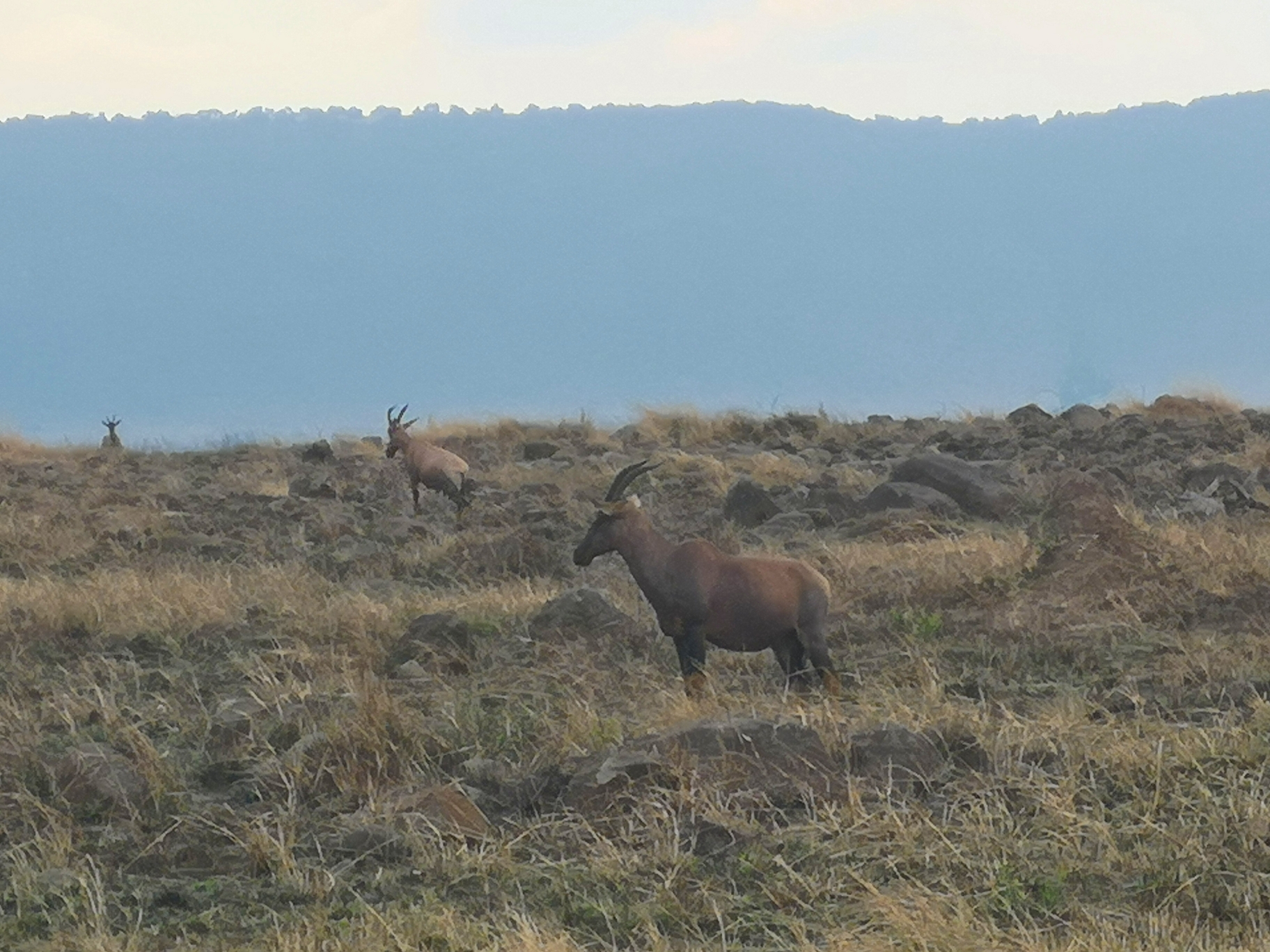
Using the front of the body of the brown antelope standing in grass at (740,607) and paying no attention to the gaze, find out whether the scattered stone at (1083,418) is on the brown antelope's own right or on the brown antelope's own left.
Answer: on the brown antelope's own right

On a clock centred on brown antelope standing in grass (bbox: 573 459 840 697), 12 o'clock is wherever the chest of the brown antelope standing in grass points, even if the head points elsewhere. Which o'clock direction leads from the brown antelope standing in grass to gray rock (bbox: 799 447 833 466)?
The gray rock is roughly at 3 o'clock from the brown antelope standing in grass.

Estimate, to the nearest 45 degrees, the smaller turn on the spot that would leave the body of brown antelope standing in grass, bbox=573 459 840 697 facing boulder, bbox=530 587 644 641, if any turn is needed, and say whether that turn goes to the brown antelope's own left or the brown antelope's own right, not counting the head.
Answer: approximately 45° to the brown antelope's own right

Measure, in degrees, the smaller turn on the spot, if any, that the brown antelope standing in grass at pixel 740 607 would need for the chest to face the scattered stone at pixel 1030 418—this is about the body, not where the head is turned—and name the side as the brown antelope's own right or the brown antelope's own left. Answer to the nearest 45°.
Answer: approximately 90° to the brown antelope's own right

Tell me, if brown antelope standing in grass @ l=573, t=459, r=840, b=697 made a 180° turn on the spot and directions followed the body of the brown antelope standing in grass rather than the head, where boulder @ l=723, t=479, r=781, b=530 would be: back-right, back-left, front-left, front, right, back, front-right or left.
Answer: left

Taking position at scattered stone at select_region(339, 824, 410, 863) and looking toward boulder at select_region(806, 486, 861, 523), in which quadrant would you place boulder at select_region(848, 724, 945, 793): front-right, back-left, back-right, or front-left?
front-right

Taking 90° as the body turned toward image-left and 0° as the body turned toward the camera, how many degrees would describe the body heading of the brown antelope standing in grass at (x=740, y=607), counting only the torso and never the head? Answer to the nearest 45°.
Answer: approximately 90°

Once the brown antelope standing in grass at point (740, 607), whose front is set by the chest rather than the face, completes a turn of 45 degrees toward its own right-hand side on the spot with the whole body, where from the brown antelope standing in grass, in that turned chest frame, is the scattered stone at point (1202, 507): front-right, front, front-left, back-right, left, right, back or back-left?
right

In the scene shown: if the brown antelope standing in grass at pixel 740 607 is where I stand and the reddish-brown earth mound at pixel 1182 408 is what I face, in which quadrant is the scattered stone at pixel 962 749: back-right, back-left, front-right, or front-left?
back-right

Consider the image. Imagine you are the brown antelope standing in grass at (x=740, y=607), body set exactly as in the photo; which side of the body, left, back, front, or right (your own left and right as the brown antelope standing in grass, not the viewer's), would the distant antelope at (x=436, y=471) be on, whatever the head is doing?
right

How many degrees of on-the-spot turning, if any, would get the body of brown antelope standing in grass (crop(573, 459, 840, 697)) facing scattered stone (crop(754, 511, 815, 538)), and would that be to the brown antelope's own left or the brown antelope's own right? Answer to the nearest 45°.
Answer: approximately 90° to the brown antelope's own right

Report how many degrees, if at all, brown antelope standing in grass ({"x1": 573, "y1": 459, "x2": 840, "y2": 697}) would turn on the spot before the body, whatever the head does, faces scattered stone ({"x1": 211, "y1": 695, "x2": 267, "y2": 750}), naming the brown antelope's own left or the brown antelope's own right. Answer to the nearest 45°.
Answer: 0° — it already faces it

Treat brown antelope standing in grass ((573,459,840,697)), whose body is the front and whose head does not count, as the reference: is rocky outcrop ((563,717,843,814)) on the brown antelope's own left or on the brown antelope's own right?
on the brown antelope's own left

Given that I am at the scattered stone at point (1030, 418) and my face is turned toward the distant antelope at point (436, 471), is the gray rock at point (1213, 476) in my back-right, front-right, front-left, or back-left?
front-left

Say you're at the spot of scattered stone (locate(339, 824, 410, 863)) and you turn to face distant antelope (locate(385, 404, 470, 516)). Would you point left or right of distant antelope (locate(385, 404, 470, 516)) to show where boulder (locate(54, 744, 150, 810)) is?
left

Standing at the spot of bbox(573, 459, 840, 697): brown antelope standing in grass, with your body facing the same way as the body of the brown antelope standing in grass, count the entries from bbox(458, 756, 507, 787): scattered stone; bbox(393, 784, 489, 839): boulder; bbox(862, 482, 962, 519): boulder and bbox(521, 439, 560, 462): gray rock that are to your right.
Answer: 2

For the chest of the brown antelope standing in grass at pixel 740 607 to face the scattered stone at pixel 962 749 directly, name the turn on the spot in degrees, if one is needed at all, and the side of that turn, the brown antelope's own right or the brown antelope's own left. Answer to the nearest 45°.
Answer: approximately 135° to the brown antelope's own left

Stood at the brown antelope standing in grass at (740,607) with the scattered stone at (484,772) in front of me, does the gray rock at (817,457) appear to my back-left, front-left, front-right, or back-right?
back-right
